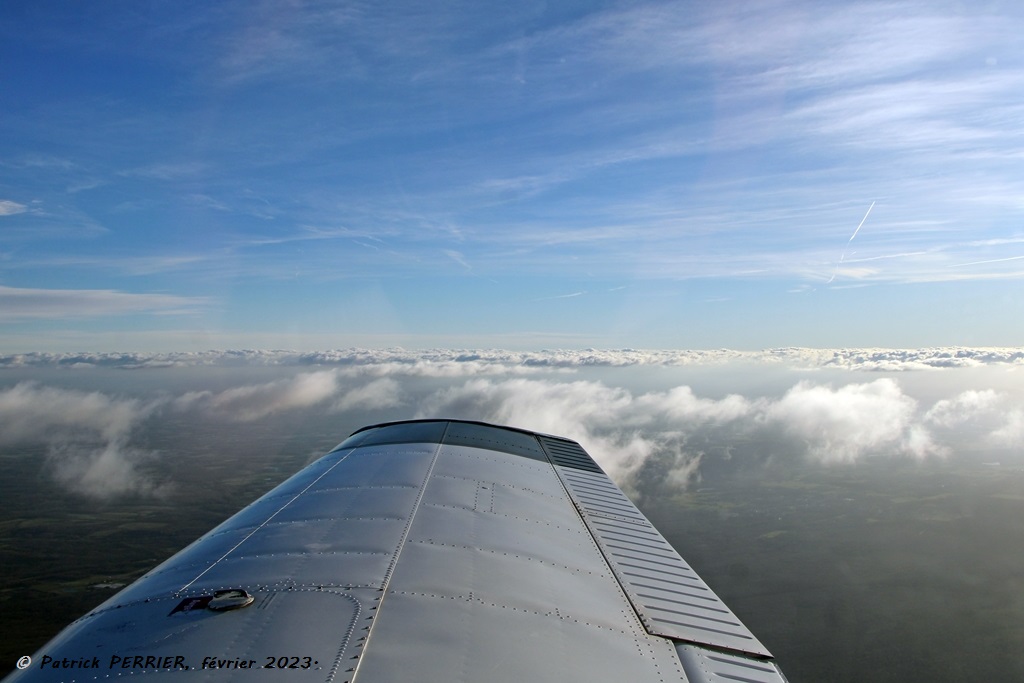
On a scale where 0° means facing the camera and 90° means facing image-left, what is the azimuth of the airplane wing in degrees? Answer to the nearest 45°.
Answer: approximately 90°
